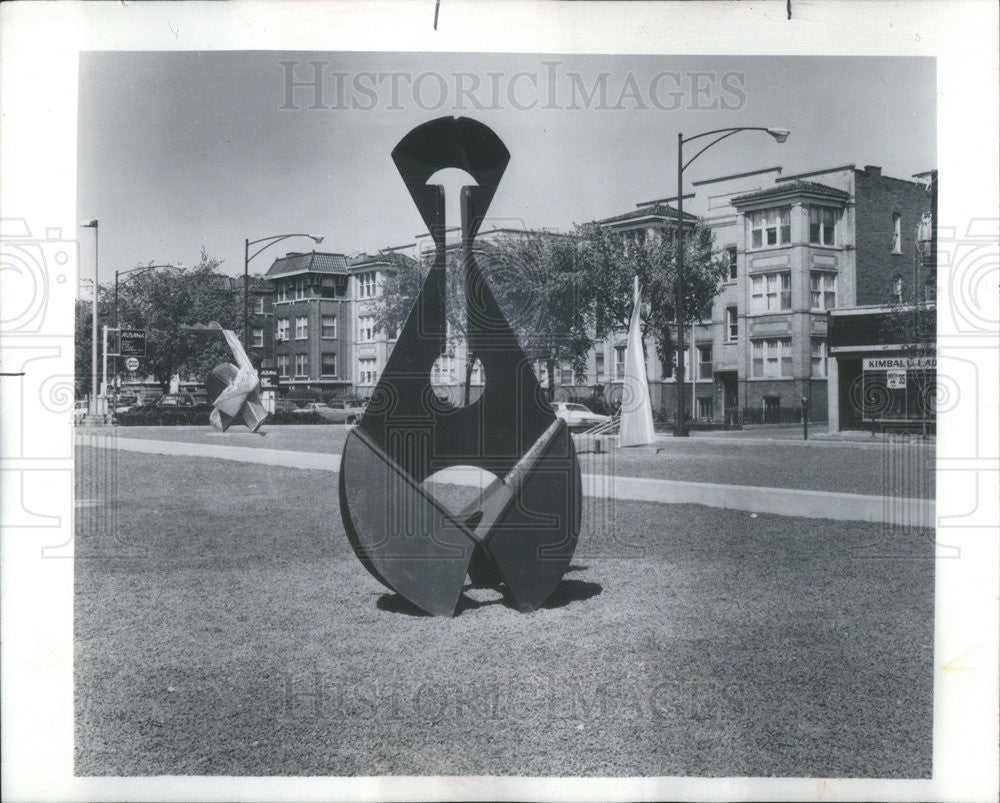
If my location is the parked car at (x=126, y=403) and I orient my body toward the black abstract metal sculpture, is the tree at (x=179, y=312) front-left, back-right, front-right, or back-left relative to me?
back-left

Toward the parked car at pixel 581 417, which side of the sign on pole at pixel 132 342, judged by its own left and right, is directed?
left

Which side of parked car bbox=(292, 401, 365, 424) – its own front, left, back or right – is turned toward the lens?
left

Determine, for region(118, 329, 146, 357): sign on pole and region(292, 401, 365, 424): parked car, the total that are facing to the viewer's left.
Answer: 1

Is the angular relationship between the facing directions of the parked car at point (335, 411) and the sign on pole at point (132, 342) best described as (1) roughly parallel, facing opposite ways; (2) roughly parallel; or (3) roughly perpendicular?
roughly perpendicular

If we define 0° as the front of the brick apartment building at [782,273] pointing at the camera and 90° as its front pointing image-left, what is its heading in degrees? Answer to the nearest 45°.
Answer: approximately 45°

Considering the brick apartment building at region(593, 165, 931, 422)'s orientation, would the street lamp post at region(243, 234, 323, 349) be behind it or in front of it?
in front

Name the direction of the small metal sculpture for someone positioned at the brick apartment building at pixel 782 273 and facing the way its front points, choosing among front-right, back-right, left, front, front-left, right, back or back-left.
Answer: front-right

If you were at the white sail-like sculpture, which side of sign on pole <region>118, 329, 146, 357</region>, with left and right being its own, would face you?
left
